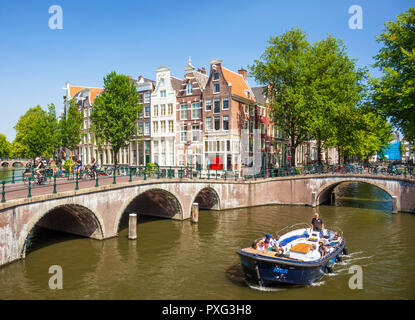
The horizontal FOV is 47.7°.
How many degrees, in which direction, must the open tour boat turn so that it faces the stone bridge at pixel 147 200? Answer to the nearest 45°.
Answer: approximately 90° to its right

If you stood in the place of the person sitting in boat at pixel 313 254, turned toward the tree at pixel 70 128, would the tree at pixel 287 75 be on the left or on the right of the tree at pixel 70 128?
right

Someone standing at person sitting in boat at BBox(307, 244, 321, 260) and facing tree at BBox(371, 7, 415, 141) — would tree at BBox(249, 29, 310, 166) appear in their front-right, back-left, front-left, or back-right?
front-left

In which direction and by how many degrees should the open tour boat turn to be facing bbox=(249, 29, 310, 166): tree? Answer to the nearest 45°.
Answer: approximately 135° to its right

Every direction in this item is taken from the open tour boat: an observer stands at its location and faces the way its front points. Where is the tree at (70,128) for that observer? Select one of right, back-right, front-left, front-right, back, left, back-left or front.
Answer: right

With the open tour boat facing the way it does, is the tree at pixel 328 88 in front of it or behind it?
behind

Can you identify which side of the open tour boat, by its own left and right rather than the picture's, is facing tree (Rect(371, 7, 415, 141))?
back

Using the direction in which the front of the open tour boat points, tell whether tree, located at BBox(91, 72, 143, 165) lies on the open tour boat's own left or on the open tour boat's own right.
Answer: on the open tour boat's own right
